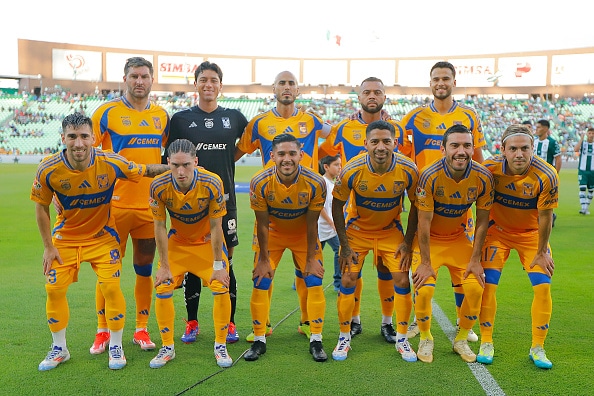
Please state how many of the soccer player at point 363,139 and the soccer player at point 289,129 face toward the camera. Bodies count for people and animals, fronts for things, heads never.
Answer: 2

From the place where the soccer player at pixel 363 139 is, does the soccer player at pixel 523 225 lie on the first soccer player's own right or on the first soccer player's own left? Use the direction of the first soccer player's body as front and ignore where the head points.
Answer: on the first soccer player's own left

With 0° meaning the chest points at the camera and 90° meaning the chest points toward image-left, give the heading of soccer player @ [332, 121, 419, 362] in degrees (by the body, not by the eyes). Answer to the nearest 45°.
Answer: approximately 0°

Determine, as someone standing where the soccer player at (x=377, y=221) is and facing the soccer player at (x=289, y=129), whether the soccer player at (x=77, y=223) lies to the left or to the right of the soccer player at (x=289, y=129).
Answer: left

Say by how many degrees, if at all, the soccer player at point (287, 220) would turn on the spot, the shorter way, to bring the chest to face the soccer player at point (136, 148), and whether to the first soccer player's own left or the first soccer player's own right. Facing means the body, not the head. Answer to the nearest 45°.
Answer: approximately 90° to the first soccer player's own right

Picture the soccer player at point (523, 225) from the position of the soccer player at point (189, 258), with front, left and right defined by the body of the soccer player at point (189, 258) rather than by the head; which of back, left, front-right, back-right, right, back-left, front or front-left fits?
left

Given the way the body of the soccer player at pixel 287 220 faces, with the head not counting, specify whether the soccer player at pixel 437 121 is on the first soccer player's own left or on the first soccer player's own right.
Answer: on the first soccer player's own left

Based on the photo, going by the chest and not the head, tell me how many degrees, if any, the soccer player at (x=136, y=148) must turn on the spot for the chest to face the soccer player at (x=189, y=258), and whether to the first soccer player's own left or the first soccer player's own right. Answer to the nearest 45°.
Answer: approximately 45° to the first soccer player's own left

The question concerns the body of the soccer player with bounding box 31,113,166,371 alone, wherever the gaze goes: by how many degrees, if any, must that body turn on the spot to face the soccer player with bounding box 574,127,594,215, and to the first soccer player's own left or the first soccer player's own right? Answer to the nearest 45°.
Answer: approximately 135° to the first soccer player's own left

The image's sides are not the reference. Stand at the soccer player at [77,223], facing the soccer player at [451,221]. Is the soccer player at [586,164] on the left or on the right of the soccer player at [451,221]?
left

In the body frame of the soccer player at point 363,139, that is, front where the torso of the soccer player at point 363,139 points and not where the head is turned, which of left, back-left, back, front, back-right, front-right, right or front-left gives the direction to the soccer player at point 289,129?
right
